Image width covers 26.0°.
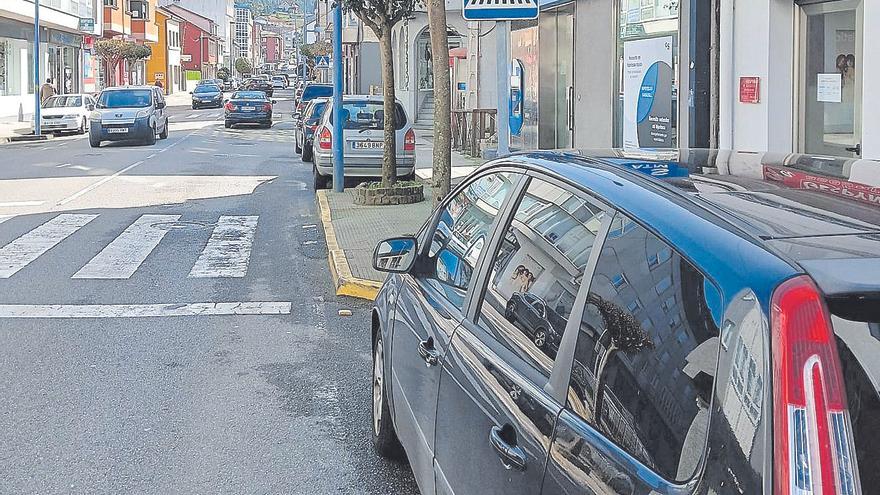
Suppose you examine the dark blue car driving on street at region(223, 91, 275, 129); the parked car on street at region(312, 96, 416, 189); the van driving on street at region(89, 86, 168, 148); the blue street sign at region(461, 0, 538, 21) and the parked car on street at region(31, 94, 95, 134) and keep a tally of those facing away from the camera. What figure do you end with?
2

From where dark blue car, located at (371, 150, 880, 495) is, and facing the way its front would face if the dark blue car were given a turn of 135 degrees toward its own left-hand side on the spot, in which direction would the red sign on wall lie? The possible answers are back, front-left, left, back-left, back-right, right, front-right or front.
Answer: back

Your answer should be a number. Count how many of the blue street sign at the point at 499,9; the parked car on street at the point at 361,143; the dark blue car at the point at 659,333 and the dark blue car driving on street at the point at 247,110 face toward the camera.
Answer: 1

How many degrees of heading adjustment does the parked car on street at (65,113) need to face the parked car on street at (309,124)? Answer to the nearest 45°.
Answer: approximately 45° to its left

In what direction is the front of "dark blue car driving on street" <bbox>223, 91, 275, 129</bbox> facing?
away from the camera

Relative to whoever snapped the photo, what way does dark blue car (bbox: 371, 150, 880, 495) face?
facing away from the viewer and to the left of the viewer

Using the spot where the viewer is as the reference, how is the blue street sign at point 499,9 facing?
facing the viewer

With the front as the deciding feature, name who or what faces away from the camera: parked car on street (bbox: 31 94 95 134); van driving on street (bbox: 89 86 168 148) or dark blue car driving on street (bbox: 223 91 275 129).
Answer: dark blue car driving on street (bbox: 223 91 275 129)

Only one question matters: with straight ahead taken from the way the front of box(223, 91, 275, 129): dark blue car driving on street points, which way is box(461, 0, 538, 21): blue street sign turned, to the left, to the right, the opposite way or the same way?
the opposite way

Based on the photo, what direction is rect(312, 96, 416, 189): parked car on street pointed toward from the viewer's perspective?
away from the camera

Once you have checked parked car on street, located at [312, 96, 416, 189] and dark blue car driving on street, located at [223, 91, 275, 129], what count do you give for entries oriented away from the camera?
2

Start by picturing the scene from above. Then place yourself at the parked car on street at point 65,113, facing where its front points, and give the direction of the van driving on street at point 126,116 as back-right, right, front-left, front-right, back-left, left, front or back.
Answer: front-left

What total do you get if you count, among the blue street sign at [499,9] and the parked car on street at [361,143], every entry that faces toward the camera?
1

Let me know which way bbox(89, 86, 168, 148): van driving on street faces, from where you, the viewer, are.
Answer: facing the viewer and to the left of the viewer

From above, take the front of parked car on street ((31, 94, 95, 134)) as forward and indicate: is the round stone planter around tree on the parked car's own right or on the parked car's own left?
on the parked car's own left

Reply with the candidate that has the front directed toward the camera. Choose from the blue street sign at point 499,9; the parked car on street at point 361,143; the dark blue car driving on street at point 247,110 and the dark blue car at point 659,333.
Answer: the blue street sign

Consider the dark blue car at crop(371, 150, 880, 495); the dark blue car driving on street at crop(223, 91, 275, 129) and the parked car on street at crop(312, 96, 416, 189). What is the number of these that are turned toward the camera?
0
